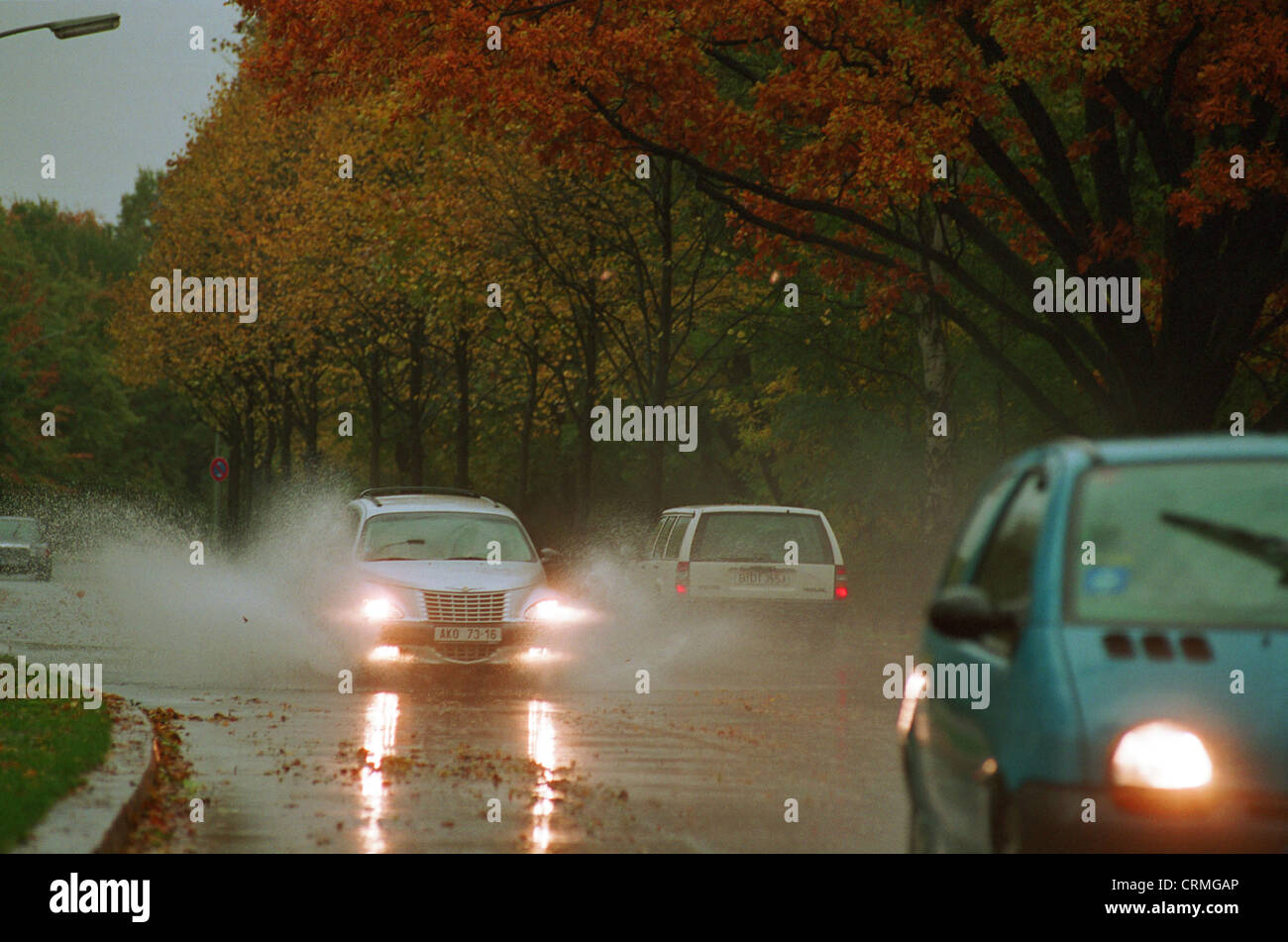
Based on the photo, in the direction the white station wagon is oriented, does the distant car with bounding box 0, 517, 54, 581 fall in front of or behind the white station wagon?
in front

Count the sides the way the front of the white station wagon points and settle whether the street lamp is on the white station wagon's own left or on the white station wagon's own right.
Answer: on the white station wagon's own left

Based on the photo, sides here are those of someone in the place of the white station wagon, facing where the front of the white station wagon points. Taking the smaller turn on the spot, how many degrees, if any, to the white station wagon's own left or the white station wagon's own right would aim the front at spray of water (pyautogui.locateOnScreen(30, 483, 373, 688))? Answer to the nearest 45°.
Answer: approximately 90° to the white station wagon's own left

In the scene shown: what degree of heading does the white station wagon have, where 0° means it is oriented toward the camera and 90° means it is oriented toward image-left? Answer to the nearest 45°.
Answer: approximately 180°

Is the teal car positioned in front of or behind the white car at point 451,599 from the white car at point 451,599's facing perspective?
in front

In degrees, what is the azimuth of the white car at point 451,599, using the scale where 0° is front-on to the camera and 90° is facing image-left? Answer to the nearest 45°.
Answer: approximately 0°

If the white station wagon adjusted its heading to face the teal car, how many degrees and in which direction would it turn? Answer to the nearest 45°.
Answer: approximately 180°
